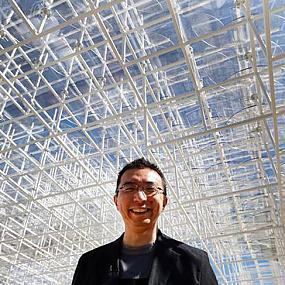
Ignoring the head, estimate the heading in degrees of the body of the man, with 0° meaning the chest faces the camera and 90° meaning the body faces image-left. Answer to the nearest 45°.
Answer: approximately 0°
